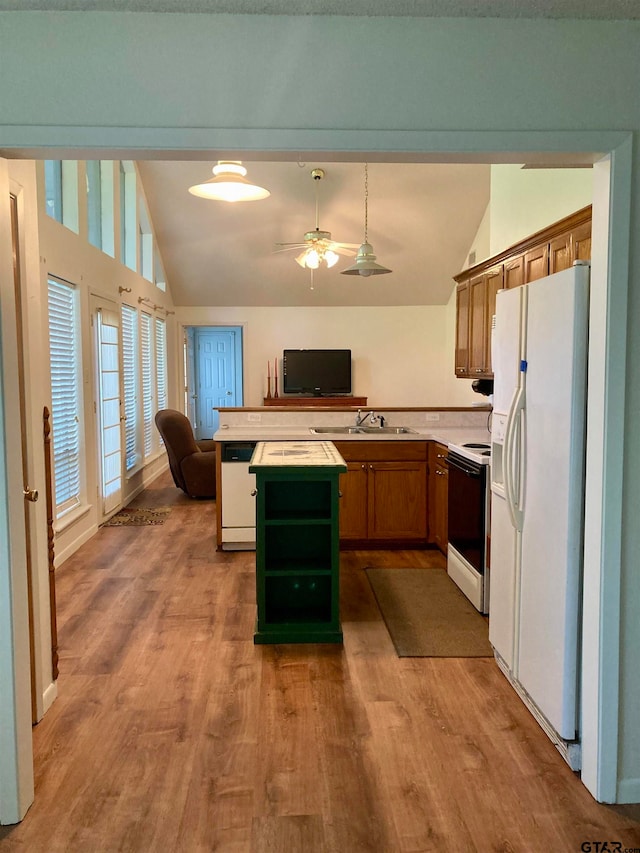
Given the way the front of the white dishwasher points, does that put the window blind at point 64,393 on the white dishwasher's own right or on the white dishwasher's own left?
on the white dishwasher's own right

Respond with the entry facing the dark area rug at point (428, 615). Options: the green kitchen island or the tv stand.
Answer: the tv stand

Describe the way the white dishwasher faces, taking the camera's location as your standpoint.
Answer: facing the viewer

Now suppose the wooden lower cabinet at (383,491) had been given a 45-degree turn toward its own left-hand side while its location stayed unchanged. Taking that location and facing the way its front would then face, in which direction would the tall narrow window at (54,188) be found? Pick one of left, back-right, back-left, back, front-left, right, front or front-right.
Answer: back-right

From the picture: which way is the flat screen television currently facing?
toward the camera

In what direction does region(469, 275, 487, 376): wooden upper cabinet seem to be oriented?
to the viewer's left

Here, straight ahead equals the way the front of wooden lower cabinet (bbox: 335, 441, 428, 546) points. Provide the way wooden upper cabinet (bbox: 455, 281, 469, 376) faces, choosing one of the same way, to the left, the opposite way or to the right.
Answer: to the right

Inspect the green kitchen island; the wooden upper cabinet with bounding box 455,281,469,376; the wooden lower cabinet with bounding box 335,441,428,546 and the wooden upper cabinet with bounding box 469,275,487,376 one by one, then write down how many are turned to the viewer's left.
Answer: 2

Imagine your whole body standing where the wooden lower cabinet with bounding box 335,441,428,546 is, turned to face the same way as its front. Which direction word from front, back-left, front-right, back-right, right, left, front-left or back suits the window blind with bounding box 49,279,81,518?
right

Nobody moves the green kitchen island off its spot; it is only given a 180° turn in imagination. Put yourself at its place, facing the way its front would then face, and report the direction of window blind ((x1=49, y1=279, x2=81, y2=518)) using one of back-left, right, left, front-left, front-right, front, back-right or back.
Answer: front-left

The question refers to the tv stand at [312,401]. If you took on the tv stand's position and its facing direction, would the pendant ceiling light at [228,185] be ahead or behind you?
ahead

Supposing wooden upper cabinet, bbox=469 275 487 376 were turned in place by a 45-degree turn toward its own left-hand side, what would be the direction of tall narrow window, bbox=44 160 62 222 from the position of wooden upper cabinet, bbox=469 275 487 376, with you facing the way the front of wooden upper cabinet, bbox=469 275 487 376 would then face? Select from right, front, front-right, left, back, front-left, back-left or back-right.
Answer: front-right

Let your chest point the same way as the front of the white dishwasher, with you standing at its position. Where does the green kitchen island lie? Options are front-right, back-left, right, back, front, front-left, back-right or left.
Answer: front

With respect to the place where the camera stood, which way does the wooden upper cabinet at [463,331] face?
facing to the left of the viewer

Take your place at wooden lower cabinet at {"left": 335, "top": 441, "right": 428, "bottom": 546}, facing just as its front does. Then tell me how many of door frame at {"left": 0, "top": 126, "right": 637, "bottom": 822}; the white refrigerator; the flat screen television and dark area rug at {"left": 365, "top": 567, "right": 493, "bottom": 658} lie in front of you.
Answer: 3

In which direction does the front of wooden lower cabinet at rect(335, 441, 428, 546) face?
toward the camera
